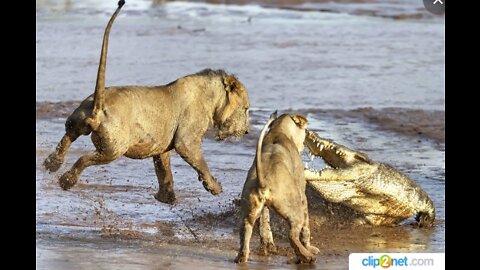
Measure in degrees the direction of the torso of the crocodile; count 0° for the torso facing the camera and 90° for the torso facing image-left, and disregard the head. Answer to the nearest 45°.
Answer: approximately 90°

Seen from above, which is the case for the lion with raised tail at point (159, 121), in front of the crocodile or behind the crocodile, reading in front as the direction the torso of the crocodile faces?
in front
